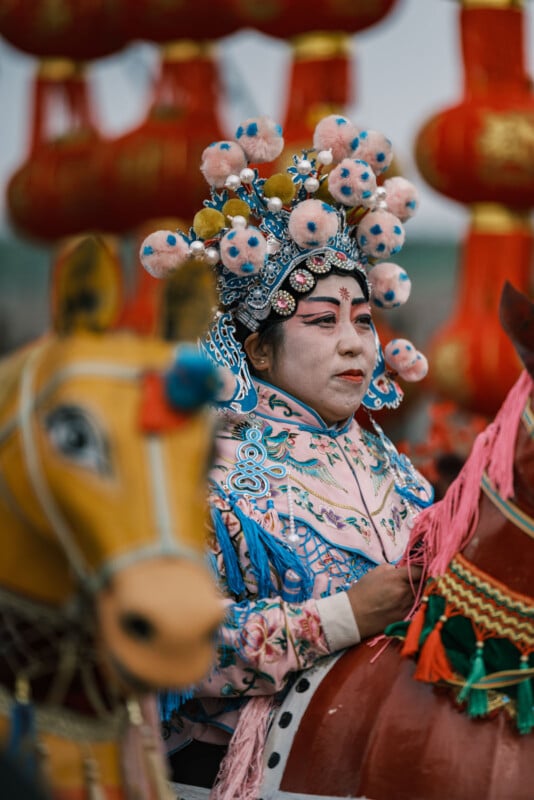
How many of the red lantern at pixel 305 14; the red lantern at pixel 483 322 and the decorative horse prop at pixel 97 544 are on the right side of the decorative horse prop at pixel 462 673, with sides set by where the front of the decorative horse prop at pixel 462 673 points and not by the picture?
1

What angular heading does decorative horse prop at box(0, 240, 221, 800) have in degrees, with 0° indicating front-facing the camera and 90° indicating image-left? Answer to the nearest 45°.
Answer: approximately 315°

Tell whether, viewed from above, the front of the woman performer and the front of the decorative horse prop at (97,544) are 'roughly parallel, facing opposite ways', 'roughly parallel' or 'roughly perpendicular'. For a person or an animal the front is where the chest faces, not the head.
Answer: roughly parallel

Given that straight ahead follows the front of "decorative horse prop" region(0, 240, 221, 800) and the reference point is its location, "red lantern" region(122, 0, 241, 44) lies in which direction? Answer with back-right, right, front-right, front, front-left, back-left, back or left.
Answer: back-left

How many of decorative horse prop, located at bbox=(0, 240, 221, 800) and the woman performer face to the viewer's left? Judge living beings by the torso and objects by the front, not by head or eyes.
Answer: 0

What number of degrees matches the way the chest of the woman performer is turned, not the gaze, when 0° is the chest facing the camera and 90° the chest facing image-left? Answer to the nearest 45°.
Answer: approximately 315°

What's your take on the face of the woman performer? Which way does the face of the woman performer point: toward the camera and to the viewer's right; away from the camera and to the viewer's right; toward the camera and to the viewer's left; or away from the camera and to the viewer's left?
toward the camera and to the viewer's right

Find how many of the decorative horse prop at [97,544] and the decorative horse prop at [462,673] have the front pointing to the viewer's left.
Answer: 0

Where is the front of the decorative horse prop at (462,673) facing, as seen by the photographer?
facing the viewer and to the right of the viewer

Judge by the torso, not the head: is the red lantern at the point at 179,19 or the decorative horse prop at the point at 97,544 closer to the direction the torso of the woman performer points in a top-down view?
the decorative horse prop

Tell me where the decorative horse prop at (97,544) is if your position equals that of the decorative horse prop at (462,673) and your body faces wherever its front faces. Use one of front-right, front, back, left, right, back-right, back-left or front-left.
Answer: right

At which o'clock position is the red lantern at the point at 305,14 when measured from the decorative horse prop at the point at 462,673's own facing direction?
The red lantern is roughly at 7 o'clock from the decorative horse prop.

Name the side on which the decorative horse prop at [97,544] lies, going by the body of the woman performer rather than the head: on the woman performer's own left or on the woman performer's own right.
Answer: on the woman performer's own right
